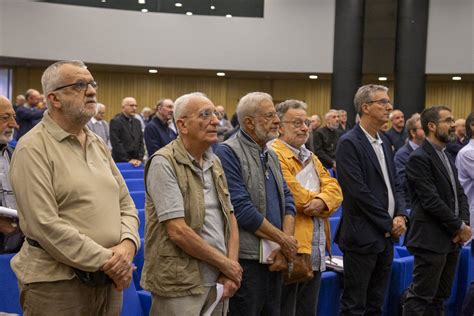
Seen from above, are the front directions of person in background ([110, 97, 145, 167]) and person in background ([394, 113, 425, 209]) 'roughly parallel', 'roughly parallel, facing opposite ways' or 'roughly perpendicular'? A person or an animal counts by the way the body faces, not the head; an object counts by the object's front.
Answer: roughly parallel

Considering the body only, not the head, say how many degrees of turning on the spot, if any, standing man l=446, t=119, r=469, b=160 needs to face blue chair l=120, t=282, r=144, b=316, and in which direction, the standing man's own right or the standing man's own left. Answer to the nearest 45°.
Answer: approximately 45° to the standing man's own right

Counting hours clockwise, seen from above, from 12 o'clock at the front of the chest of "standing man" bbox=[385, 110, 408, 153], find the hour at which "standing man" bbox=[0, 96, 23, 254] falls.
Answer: "standing man" bbox=[0, 96, 23, 254] is roughly at 2 o'clock from "standing man" bbox=[385, 110, 408, 153].

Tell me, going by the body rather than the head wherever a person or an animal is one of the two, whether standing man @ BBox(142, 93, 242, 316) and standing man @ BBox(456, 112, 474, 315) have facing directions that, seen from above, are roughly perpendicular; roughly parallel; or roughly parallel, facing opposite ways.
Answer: roughly parallel

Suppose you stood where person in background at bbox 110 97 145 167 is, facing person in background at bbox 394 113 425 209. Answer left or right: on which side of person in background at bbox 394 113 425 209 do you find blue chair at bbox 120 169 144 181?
right

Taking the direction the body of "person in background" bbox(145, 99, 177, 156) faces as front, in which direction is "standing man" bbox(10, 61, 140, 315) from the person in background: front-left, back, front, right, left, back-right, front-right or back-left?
front-right

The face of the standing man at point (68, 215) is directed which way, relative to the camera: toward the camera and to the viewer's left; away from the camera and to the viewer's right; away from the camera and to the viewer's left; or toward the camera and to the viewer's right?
toward the camera and to the viewer's right

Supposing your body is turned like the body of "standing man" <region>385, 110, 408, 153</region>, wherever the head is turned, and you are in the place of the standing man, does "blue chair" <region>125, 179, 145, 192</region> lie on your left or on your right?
on your right

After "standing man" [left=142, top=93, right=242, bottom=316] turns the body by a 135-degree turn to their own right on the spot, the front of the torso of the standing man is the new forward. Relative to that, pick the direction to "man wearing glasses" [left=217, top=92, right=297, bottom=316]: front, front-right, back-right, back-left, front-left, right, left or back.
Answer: back-right

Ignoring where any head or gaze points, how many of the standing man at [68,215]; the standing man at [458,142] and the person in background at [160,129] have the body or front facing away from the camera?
0

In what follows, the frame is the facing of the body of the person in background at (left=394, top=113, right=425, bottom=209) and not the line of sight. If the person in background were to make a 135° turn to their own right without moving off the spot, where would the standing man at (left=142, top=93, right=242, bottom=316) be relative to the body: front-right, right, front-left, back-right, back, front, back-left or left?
left

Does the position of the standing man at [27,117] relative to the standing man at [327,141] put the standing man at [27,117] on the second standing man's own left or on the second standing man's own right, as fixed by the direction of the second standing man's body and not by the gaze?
on the second standing man's own right
